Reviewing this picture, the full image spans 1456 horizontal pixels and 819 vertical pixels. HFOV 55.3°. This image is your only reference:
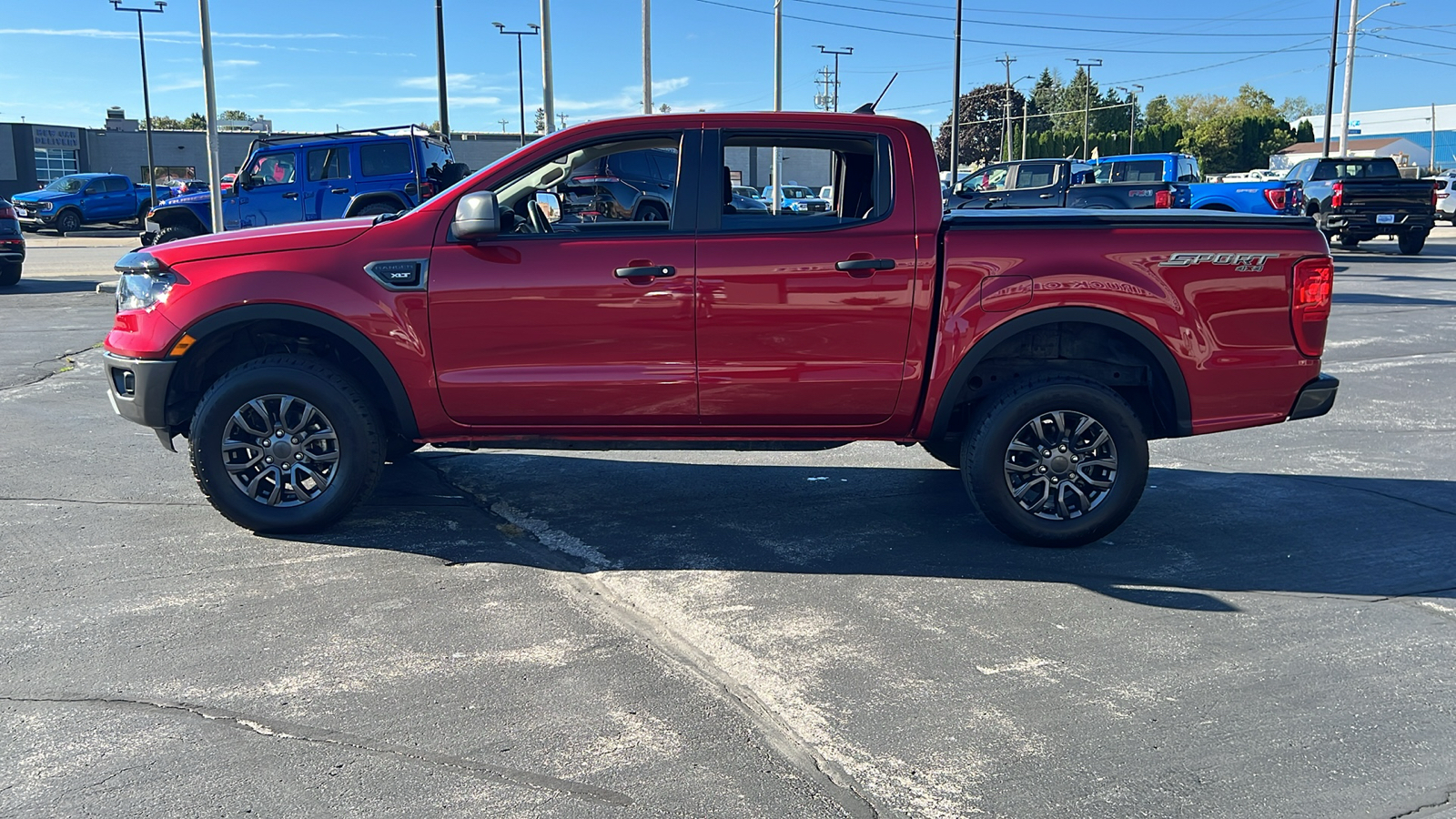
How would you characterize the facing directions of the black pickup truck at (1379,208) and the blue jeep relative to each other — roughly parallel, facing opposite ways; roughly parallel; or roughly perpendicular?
roughly perpendicular

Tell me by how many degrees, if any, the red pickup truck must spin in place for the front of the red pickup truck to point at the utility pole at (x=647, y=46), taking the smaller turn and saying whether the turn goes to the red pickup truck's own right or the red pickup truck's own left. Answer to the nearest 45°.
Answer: approximately 90° to the red pickup truck's own right

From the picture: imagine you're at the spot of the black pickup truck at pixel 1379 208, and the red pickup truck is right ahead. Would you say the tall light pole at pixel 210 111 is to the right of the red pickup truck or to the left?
right

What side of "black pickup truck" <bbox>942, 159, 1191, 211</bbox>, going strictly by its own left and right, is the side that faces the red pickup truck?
left

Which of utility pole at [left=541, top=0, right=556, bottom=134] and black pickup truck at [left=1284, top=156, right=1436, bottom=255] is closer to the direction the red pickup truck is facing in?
the utility pole

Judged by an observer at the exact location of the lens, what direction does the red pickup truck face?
facing to the left of the viewer

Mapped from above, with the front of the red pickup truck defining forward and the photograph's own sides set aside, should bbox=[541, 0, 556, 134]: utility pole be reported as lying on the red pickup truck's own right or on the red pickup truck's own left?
on the red pickup truck's own right

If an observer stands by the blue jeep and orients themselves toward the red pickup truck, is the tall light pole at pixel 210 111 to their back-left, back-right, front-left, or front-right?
front-right

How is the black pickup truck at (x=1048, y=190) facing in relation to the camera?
to the viewer's left

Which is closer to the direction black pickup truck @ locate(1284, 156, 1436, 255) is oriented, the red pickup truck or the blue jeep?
the blue jeep

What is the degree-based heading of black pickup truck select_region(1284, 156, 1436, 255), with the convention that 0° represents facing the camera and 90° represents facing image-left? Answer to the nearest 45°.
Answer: approximately 135°
